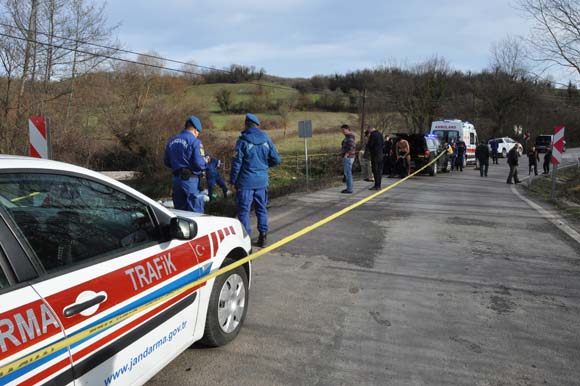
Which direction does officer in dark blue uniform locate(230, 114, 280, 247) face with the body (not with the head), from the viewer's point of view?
away from the camera

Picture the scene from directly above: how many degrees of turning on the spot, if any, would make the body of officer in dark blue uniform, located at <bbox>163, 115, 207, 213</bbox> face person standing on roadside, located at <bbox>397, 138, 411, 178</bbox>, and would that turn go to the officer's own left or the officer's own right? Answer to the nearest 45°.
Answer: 0° — they already face them

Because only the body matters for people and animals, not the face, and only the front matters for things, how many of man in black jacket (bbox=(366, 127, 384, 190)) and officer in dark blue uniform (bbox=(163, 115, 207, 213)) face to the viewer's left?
1

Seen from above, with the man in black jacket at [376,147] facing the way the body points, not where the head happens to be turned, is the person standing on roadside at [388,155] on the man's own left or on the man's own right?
on the man's own right

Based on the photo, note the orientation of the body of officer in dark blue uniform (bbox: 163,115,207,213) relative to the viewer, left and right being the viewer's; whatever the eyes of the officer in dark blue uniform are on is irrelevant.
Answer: facing away from the viewer and to the right of the viewer

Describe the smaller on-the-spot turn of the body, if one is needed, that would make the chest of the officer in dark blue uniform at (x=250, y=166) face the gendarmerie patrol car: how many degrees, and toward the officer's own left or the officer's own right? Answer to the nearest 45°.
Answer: approximately 180°

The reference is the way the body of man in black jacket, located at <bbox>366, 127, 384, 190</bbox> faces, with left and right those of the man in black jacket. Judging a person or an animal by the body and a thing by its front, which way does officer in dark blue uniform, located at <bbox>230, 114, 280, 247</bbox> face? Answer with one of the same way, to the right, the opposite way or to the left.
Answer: to the right

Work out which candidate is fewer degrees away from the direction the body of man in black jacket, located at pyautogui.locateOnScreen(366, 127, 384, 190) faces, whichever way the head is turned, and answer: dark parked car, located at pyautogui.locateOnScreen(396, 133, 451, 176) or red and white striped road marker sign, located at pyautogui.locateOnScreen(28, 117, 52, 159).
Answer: the red and white striped road marker sign

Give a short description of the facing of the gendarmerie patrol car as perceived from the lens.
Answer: facing away from the viewer and to the right of the viewer

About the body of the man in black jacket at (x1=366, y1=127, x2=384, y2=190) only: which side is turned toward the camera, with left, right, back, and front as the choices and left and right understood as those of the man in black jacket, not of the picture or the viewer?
left
